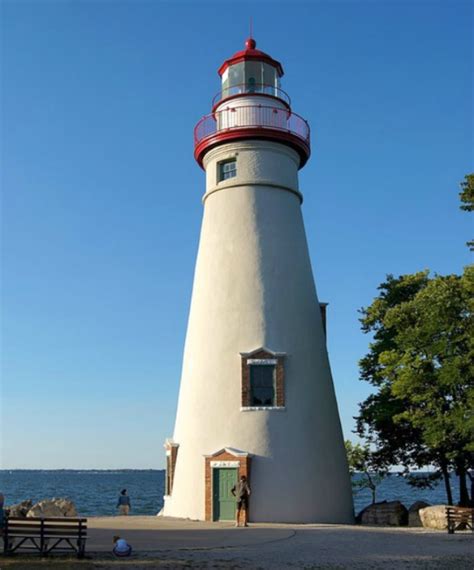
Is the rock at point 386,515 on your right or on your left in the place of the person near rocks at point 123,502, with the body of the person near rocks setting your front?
on your right

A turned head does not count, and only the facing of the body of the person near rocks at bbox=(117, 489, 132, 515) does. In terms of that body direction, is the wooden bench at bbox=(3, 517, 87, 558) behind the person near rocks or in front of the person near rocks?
behind

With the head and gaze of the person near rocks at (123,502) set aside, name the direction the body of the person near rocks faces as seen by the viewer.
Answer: away from the camera

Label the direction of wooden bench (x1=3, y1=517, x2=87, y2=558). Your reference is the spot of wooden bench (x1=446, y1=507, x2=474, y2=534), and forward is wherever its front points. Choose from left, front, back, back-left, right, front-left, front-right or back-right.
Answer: back-left

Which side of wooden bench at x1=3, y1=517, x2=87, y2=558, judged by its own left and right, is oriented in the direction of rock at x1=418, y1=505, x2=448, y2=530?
right

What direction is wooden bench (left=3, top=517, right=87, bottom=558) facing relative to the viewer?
away from the camera

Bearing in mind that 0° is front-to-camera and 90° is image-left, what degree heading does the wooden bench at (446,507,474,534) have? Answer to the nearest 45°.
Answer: approximately 180°

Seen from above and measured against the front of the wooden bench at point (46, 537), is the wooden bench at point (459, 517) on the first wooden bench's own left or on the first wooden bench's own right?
on the first wooden bench's own right

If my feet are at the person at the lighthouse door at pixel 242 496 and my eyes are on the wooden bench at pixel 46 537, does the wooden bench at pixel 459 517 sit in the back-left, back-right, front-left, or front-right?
back-left

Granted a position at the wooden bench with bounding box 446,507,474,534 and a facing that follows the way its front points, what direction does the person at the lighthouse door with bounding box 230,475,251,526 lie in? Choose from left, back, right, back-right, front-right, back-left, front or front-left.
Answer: left

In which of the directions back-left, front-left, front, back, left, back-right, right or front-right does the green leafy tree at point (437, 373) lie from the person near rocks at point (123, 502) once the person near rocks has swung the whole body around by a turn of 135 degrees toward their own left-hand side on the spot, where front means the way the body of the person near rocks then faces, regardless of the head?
left

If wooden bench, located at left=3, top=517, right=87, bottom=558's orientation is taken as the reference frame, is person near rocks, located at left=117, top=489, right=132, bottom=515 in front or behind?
in front
